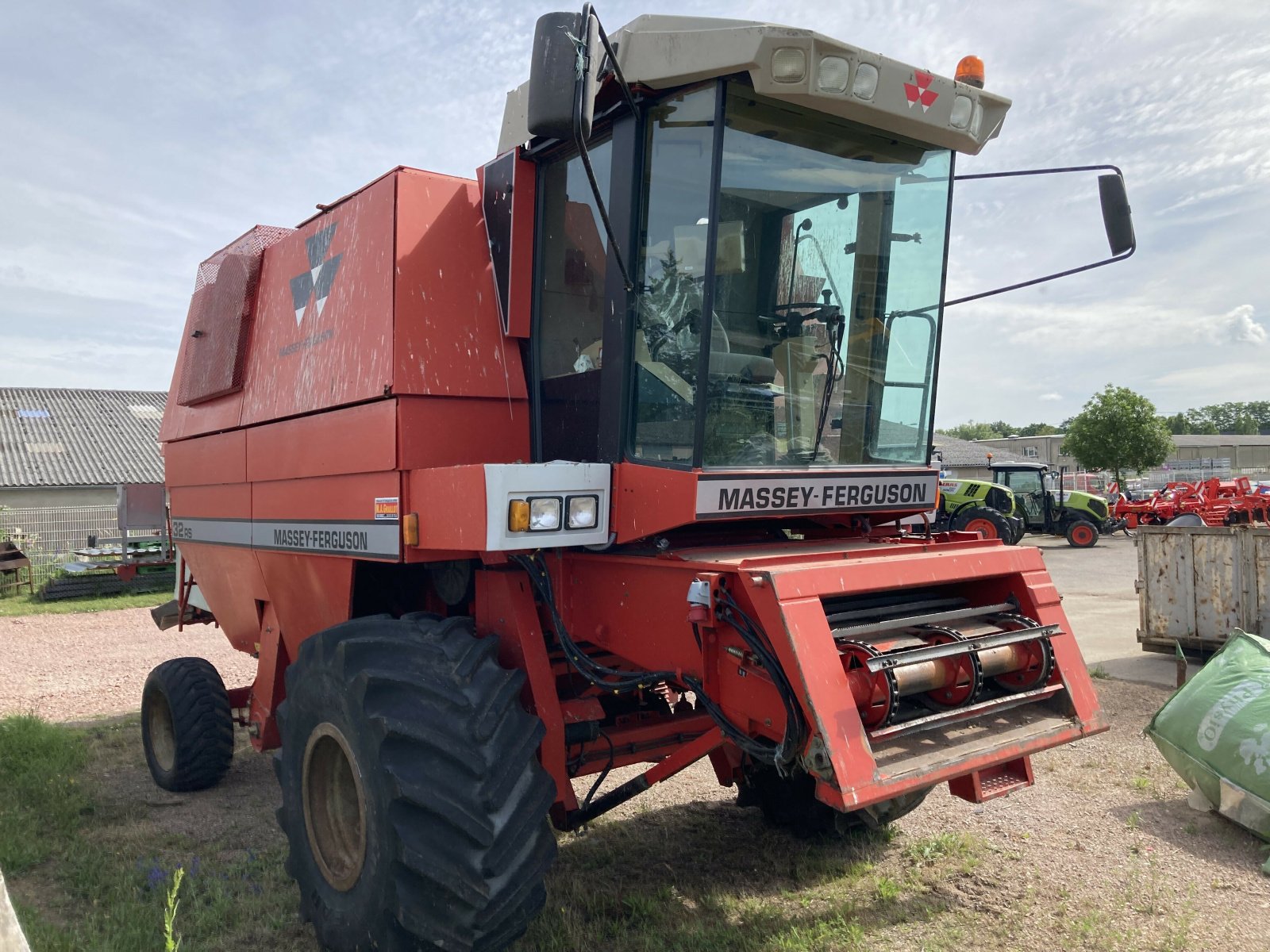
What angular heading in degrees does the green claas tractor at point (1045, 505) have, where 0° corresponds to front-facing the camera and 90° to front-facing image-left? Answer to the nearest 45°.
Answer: approximately 270°

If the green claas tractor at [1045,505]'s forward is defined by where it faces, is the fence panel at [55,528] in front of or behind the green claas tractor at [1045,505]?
behind

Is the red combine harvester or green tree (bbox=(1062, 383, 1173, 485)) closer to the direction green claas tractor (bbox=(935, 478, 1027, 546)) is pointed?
the red combine harvester

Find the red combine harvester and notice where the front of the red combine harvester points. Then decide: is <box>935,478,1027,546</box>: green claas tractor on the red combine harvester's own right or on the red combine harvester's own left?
on the red combine harvester's own left

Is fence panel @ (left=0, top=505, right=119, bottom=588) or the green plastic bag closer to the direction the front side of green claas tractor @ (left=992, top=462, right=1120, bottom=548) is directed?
the green plastic bag

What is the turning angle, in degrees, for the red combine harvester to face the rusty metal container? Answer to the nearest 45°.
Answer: approximately 90° to its left

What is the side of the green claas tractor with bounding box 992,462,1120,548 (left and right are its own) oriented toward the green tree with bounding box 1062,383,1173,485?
left
